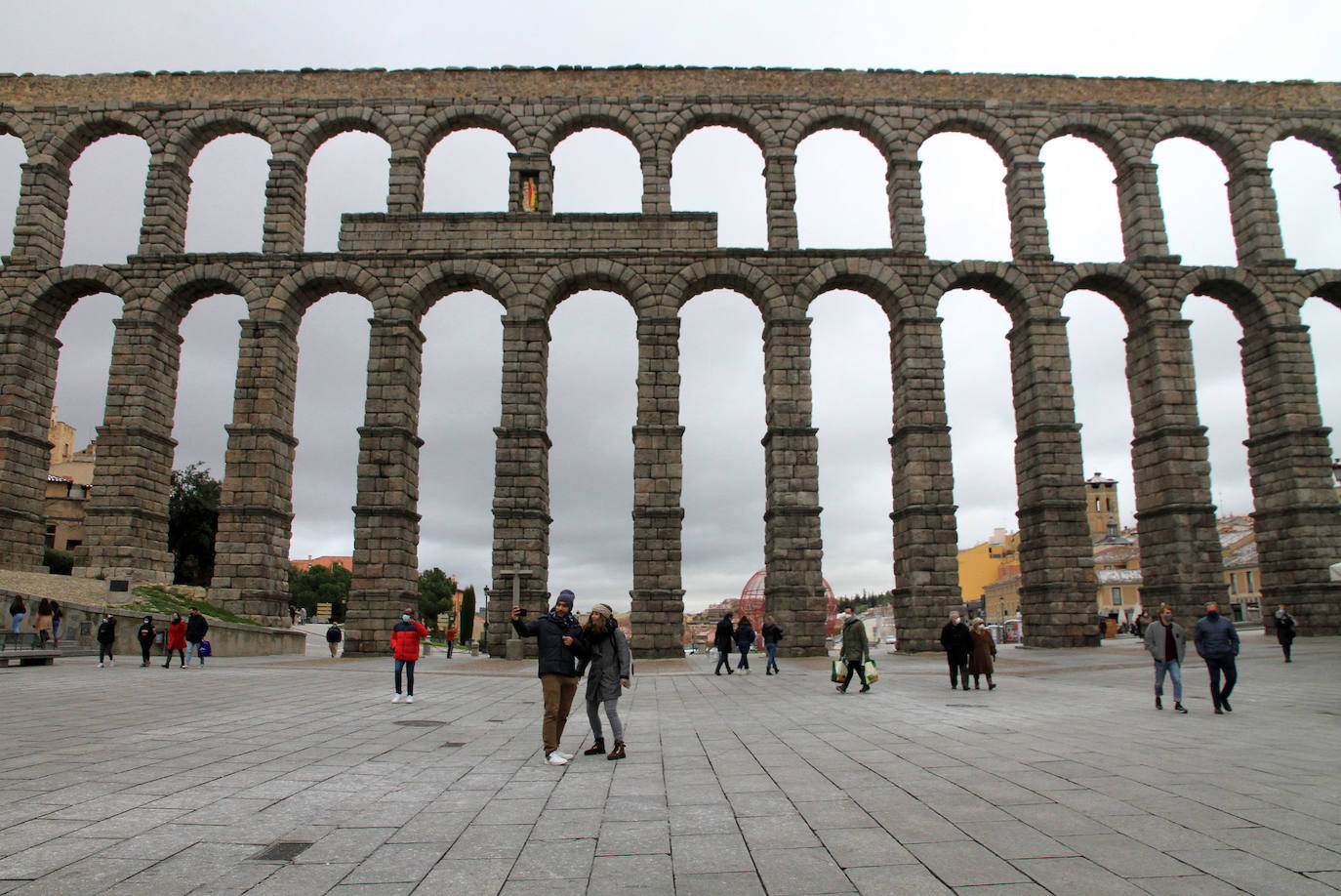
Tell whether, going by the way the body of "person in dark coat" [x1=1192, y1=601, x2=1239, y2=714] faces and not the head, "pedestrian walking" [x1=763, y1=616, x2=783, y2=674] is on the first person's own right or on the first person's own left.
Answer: on the first person's own right

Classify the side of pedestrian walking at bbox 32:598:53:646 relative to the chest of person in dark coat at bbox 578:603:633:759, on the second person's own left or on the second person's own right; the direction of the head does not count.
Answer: on the second person's own right

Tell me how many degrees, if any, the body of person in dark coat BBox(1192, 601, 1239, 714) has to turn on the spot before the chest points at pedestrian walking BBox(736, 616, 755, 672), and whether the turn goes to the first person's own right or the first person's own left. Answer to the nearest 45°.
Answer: approximately 135° to the first person's own right

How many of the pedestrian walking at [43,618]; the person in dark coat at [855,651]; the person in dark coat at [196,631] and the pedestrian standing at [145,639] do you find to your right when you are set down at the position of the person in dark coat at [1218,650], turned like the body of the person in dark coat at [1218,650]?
4

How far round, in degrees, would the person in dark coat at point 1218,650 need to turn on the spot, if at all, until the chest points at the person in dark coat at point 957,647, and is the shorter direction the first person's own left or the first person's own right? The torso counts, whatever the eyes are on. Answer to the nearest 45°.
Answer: approximately 135° to the first person's own right
